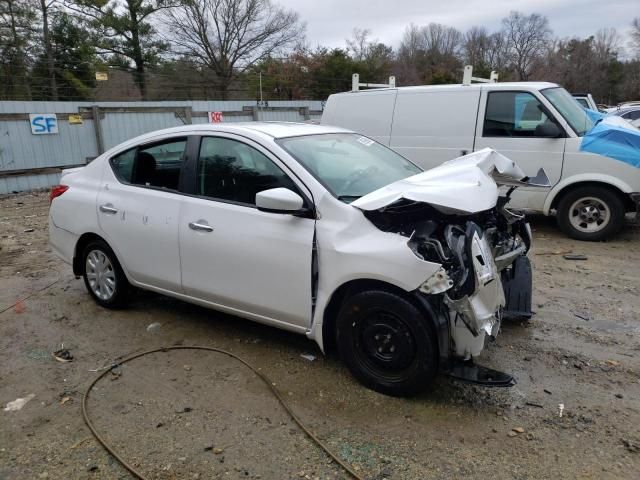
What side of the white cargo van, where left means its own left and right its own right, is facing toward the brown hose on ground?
right

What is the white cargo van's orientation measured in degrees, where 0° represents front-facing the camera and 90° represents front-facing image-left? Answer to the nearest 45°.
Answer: approximately 270°

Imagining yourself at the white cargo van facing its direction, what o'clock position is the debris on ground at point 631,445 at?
The debris on ground is roughly at 3 o'clock from the white cargo van.

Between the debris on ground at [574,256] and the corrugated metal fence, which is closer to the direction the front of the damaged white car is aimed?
the debris on ground

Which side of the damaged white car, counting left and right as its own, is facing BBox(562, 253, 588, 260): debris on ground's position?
left

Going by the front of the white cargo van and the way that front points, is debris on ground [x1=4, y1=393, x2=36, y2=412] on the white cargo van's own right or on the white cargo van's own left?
on the white cargo van's own right

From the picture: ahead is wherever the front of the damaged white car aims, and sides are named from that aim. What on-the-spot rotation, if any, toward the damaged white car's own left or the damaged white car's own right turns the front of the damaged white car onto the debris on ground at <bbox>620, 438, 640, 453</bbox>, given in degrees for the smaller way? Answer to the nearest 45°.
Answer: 0° — it already faces it

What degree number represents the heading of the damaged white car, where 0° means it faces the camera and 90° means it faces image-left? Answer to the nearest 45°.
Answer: approximately 315°

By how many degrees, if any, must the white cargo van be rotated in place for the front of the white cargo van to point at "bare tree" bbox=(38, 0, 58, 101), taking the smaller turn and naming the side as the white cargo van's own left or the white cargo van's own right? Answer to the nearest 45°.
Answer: approximately 135° to the white cargo van's own left

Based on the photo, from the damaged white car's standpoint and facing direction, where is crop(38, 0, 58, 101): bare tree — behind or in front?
behind

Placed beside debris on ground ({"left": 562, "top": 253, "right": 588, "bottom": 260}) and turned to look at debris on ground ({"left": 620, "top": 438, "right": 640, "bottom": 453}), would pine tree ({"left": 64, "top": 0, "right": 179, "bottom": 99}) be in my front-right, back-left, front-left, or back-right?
back-right
